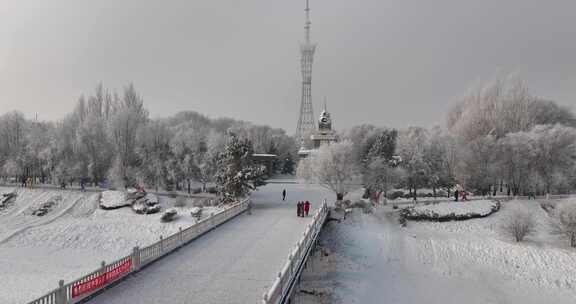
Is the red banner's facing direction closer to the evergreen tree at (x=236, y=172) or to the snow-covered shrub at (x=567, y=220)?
the snow-covered shrub

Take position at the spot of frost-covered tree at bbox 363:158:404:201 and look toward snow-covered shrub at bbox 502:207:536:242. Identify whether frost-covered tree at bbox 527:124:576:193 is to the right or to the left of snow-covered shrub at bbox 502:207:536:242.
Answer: left

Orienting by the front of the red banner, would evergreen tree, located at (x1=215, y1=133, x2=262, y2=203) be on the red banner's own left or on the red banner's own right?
on the red banner's own left

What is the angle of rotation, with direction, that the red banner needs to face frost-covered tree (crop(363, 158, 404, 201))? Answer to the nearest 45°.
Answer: approximately 90° to its left

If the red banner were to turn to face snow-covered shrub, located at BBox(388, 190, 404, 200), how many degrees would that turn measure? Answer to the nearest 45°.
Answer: approximately 90° to its left

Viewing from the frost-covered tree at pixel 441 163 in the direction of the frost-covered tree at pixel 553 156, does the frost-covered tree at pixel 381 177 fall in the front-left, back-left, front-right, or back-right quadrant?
back-right

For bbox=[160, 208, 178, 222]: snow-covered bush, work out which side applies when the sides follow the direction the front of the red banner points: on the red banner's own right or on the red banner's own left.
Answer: on the red banner's own left

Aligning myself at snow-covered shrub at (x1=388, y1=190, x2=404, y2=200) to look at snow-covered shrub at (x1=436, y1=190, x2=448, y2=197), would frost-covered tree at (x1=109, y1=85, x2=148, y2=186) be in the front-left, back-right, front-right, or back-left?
back-left

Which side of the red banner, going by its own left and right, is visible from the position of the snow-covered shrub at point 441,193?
left

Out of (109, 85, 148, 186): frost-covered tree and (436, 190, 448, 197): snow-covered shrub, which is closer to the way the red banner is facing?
the snow-covered shrub

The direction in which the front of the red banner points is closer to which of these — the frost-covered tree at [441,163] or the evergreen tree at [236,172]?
the frost-covered tree

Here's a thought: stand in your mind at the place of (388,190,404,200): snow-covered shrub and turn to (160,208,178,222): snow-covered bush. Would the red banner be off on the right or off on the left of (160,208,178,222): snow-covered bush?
left

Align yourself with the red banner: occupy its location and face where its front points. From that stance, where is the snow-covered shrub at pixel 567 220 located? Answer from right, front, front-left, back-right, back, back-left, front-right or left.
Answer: front-left

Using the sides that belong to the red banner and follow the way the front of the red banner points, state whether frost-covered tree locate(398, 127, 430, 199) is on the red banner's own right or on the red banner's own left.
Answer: on the red banner's own left

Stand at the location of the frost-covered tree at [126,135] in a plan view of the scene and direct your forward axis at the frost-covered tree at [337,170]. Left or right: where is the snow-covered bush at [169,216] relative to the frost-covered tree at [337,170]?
right

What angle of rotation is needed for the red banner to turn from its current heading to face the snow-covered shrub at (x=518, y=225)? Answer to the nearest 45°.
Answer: approximately 45° to its left

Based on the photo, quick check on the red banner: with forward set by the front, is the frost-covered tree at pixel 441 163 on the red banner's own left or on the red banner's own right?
on the red banner's own left

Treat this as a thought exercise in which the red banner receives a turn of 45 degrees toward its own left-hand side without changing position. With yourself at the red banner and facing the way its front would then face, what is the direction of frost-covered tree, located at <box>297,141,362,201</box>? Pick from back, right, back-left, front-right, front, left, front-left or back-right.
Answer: front-left

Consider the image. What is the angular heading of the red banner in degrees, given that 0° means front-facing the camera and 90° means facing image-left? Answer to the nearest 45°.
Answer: approximately 315°
